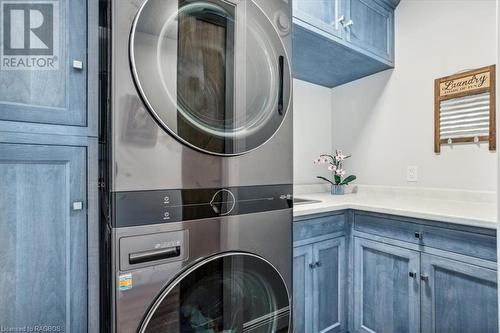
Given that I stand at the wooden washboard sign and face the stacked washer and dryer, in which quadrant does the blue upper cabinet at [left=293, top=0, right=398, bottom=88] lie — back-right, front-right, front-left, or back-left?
front-right

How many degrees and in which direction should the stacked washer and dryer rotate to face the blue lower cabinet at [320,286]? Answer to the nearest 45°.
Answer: approximately 90° to its left

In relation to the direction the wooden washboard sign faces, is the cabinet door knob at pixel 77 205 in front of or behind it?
in front

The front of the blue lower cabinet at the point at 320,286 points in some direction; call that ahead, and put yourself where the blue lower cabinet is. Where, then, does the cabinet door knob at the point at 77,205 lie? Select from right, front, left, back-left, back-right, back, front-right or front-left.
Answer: right

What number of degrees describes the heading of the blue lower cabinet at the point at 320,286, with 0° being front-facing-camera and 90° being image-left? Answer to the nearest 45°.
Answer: approximately 315°

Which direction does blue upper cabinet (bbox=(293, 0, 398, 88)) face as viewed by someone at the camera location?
facing the viewer and to the right of the viewer

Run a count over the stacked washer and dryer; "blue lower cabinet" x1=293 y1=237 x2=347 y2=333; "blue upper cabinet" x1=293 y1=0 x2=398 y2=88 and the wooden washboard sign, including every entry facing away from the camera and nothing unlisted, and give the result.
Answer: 0

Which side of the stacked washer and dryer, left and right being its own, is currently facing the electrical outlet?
left

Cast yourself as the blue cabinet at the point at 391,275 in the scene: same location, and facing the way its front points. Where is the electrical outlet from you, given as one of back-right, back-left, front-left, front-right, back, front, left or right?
back-right

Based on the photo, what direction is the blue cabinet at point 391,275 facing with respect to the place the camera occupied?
facing the viewer and to the left of the viewer

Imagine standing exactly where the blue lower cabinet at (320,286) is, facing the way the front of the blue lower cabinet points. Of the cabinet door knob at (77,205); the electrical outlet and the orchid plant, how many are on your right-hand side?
1
